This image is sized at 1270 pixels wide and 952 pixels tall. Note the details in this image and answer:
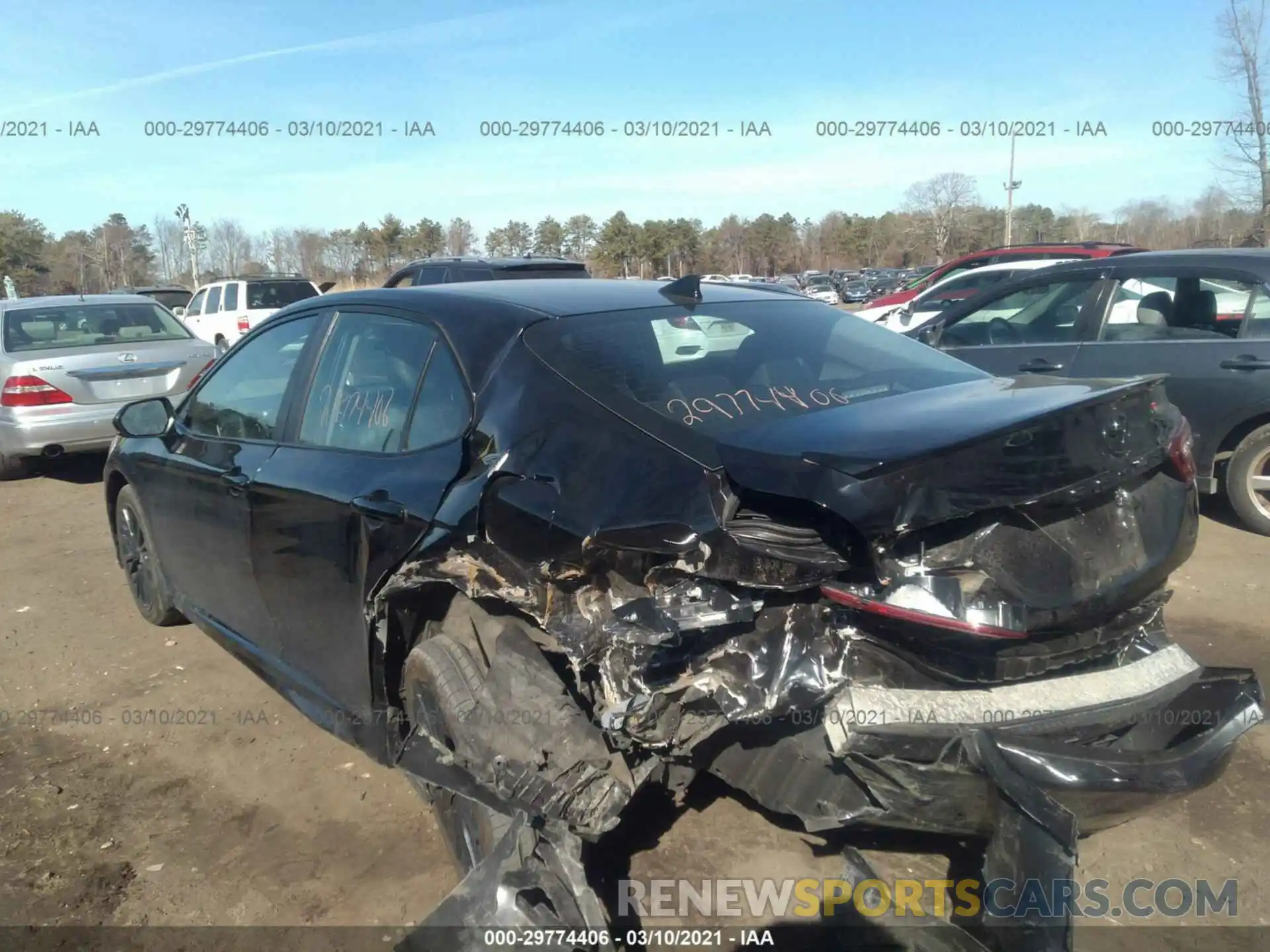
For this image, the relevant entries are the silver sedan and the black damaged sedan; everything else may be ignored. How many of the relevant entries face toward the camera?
0

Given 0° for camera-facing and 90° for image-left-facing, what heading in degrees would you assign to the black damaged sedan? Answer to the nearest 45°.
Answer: approximately 135°

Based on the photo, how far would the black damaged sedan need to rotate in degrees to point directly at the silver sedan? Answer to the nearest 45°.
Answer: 0° — it already faces it

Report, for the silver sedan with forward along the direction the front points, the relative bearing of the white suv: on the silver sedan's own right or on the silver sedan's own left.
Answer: on the silver sedan's own right

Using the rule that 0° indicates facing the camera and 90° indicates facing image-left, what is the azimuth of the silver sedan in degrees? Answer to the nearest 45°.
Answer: approximately 135°

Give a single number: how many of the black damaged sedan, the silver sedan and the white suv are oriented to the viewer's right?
0

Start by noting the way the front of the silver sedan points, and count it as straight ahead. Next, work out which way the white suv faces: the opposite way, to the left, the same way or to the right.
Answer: the same way

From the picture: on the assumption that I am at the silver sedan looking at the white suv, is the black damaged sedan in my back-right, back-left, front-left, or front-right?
back-right

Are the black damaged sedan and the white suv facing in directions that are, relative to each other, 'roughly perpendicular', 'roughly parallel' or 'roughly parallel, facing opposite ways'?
roughly parallel

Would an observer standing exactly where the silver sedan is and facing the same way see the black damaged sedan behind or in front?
behind

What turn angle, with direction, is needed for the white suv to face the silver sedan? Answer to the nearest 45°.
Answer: approximately 135° to its left
